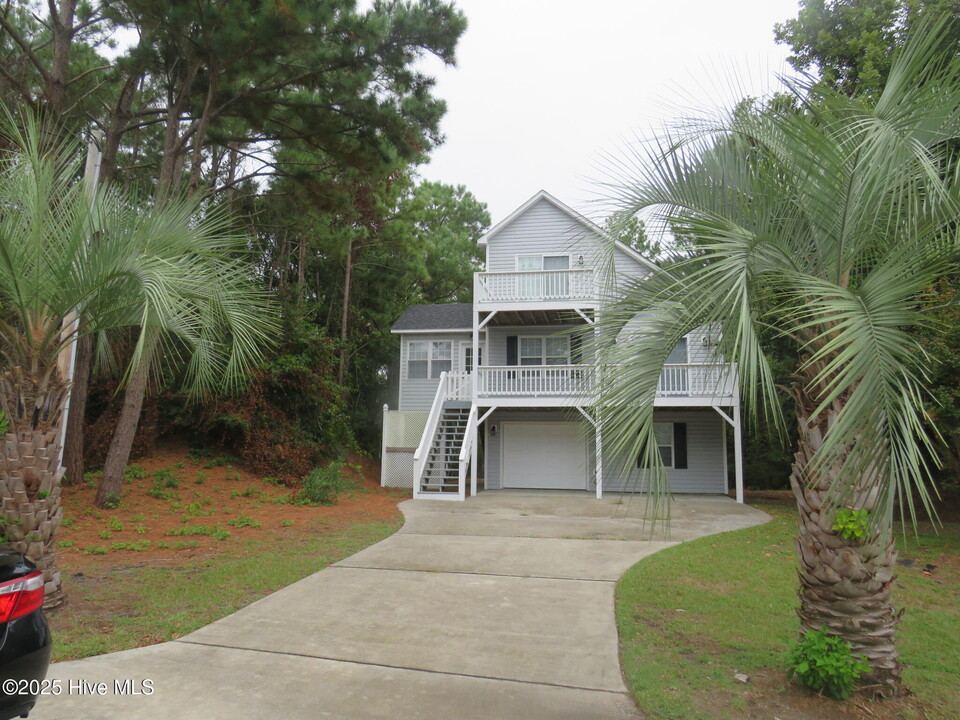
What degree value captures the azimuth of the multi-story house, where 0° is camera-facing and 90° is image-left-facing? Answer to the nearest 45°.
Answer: approximately 0°

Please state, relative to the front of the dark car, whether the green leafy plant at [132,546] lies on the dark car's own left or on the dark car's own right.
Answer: on the dark car's own right

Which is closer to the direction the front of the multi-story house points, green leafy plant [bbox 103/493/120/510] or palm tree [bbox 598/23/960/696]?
the palm tree

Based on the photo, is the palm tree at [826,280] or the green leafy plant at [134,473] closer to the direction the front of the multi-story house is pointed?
the palm tree

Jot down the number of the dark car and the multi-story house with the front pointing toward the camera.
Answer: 1

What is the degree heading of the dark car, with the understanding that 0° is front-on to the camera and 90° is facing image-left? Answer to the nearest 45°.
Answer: approximately 135°

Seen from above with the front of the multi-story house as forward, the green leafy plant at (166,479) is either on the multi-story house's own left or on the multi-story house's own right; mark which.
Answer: on the multi-story house's own right
